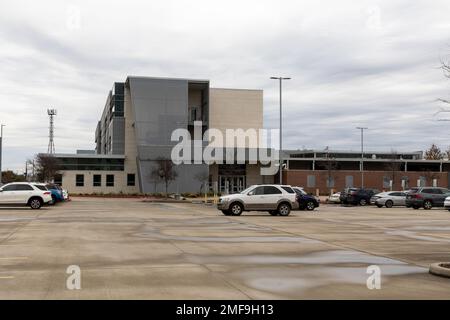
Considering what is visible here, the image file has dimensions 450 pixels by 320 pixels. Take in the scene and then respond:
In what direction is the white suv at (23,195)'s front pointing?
to the viewer's left

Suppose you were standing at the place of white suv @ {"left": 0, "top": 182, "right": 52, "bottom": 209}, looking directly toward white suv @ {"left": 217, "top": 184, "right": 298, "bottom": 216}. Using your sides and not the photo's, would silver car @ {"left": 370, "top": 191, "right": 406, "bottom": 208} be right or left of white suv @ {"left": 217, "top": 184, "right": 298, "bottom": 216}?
left

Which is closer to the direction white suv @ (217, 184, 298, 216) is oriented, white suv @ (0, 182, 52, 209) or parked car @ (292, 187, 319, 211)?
the white suv

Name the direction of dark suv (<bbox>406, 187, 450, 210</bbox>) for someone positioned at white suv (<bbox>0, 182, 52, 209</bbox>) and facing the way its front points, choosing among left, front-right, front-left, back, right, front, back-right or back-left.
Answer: back

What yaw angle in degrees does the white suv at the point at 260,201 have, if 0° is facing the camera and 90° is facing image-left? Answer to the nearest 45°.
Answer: approximately 90°

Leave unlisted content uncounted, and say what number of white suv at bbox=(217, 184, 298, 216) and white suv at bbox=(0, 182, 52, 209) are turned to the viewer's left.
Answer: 2
